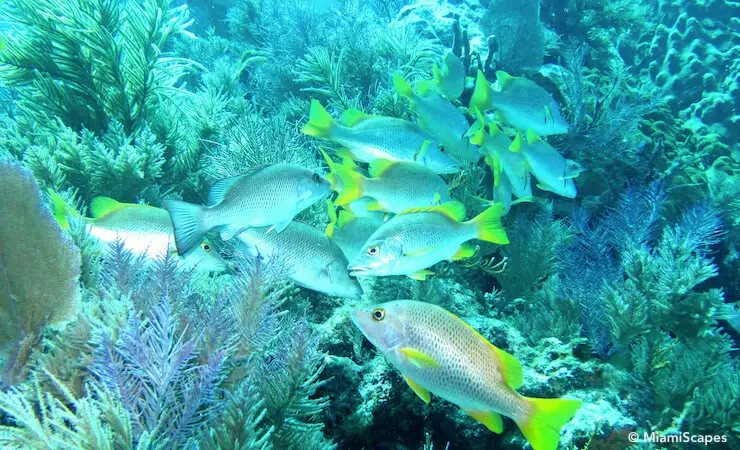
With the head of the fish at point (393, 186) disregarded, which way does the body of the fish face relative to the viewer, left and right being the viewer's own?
facing to the right of the viewer

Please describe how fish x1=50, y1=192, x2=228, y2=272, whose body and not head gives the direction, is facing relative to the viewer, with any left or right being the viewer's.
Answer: facing to the right of the viewer

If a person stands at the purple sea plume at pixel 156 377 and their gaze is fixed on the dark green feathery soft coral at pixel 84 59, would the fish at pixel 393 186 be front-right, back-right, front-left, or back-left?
front-right

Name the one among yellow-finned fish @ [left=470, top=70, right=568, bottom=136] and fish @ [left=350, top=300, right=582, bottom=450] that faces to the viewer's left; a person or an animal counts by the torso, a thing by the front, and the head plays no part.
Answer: the fish

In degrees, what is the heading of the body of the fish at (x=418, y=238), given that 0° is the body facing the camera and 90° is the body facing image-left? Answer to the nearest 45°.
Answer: approximately 90°

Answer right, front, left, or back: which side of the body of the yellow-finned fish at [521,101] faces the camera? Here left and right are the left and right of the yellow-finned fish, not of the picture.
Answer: right

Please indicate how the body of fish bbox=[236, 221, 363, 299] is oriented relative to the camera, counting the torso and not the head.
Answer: to the viewer's right

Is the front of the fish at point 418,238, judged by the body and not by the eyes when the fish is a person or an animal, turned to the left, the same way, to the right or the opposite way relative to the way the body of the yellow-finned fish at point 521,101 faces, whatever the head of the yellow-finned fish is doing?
the opposite way

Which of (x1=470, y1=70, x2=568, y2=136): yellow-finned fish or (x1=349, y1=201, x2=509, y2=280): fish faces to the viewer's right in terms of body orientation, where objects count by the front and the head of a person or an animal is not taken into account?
the yellow-finned fish

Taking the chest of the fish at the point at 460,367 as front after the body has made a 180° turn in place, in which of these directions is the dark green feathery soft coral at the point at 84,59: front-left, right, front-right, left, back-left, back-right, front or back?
back-left

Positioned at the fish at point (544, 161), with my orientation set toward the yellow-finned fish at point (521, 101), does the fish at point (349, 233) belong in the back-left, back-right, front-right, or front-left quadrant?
back-left

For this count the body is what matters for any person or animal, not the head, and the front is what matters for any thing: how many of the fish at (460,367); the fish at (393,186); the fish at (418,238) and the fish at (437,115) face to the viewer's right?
2

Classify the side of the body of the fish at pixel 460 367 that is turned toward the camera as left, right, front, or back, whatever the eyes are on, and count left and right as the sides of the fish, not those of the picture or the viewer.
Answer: left

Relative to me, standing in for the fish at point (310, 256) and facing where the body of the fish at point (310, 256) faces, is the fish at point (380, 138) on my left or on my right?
on my left
